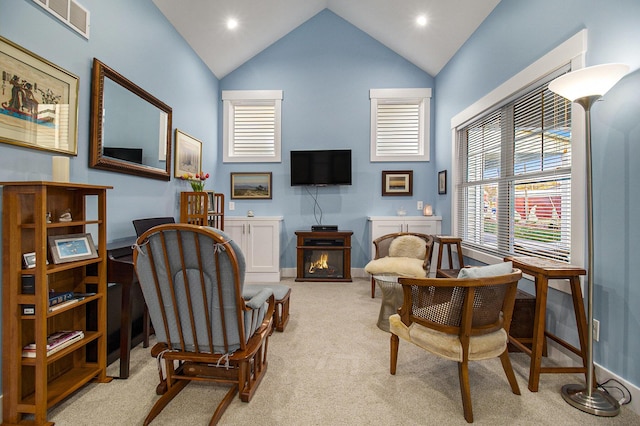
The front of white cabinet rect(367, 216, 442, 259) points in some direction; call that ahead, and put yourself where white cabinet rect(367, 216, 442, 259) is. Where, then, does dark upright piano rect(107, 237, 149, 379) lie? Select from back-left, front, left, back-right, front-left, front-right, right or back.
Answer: front-right

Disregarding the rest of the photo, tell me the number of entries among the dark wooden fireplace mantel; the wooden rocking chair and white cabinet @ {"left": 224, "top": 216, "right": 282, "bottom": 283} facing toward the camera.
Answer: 2

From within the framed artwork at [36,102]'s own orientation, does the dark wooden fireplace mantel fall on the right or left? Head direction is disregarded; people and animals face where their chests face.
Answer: on its left

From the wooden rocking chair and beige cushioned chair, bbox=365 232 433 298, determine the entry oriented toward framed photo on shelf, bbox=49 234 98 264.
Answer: the beige cushioned chair

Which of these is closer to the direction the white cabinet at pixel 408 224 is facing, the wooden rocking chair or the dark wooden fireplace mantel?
the wooden rocking chair

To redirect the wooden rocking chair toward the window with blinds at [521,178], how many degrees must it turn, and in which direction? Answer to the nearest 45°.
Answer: approximately 45° to its right

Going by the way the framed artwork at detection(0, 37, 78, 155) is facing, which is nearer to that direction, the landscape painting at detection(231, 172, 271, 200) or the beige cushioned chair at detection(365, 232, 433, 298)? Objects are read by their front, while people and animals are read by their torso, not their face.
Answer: the beige cushioned chair

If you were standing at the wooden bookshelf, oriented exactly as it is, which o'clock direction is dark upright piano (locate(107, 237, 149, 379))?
The dark upright piano is roughly at 9 o'clock from the wooden bookshelf.

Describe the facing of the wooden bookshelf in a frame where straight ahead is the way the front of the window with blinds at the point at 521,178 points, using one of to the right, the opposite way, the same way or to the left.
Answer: the opposite way

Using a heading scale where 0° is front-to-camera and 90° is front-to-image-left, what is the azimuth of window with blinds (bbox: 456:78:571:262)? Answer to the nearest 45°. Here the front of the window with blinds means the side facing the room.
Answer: approximately 45°

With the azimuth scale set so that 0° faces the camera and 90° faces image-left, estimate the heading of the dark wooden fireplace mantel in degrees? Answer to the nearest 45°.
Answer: approximately 0°

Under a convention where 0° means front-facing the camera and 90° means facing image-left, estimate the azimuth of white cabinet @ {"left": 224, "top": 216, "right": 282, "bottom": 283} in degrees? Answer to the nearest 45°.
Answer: approximately 0°
